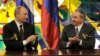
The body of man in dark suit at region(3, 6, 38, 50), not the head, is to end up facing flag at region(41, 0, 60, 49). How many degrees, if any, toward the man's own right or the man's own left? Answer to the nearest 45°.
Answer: approximately 90° to the man's own left

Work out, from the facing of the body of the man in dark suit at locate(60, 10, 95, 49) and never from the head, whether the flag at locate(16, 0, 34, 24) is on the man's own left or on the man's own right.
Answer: on the man's own right

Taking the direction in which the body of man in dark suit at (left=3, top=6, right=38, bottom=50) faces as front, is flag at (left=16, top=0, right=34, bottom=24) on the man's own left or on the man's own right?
on the man's own left

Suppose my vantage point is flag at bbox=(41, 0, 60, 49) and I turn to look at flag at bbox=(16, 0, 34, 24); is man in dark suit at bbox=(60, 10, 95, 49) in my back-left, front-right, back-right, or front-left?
back-left

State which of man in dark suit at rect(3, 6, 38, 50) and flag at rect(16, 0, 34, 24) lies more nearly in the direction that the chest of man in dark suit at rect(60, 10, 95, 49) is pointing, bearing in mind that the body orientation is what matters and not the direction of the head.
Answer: the man in dark suit

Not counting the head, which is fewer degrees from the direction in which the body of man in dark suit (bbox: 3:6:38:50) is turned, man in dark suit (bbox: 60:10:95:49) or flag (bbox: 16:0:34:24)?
the man in dark suit

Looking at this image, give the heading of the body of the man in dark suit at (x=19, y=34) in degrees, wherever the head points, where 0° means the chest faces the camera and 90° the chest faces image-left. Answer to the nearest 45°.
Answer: approximately 315°

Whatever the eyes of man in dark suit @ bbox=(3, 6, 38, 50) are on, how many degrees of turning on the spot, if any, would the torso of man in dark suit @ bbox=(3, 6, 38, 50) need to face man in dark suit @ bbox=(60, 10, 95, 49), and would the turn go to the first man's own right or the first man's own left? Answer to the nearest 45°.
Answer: approximately 45° to the first man's own left

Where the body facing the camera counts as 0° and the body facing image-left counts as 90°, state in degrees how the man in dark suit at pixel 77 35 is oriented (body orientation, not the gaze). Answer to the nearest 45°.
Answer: approximately 45°

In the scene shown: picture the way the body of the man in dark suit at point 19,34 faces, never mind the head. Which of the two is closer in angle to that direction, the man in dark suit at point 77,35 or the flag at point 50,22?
the man in dark suit

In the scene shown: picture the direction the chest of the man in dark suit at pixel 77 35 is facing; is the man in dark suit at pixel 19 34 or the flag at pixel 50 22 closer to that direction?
the man in dark suit
